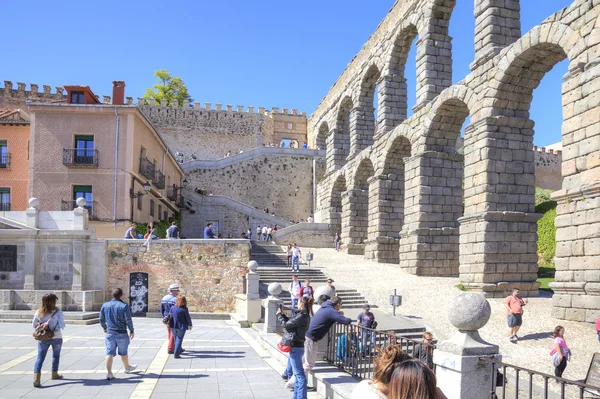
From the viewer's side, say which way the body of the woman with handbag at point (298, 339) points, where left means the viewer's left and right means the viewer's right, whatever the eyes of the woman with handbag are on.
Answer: facing to the left of the viewer

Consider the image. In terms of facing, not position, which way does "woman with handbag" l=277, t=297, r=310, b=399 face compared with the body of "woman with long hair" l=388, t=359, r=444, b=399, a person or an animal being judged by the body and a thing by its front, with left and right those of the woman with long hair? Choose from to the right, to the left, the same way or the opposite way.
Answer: to the left

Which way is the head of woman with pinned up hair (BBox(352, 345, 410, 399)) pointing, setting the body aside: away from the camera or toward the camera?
away from the camera

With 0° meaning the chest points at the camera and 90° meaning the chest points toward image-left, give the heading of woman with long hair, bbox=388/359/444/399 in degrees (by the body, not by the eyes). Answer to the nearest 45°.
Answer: approximately 180°

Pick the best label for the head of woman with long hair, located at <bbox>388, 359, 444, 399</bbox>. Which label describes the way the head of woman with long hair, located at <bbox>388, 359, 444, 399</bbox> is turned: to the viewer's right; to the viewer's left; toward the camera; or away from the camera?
away from the camera

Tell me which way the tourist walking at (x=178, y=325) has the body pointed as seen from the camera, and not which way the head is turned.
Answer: away from the camera

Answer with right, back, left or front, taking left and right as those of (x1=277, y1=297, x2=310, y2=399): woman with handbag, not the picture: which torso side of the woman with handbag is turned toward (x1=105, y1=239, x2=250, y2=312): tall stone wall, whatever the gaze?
right

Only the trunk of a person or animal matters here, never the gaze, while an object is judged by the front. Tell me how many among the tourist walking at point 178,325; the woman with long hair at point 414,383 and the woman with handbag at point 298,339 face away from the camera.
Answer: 2

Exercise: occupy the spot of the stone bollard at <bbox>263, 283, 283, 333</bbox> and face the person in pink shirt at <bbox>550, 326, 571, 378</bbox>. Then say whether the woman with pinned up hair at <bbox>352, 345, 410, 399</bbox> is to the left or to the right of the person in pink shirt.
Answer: right
